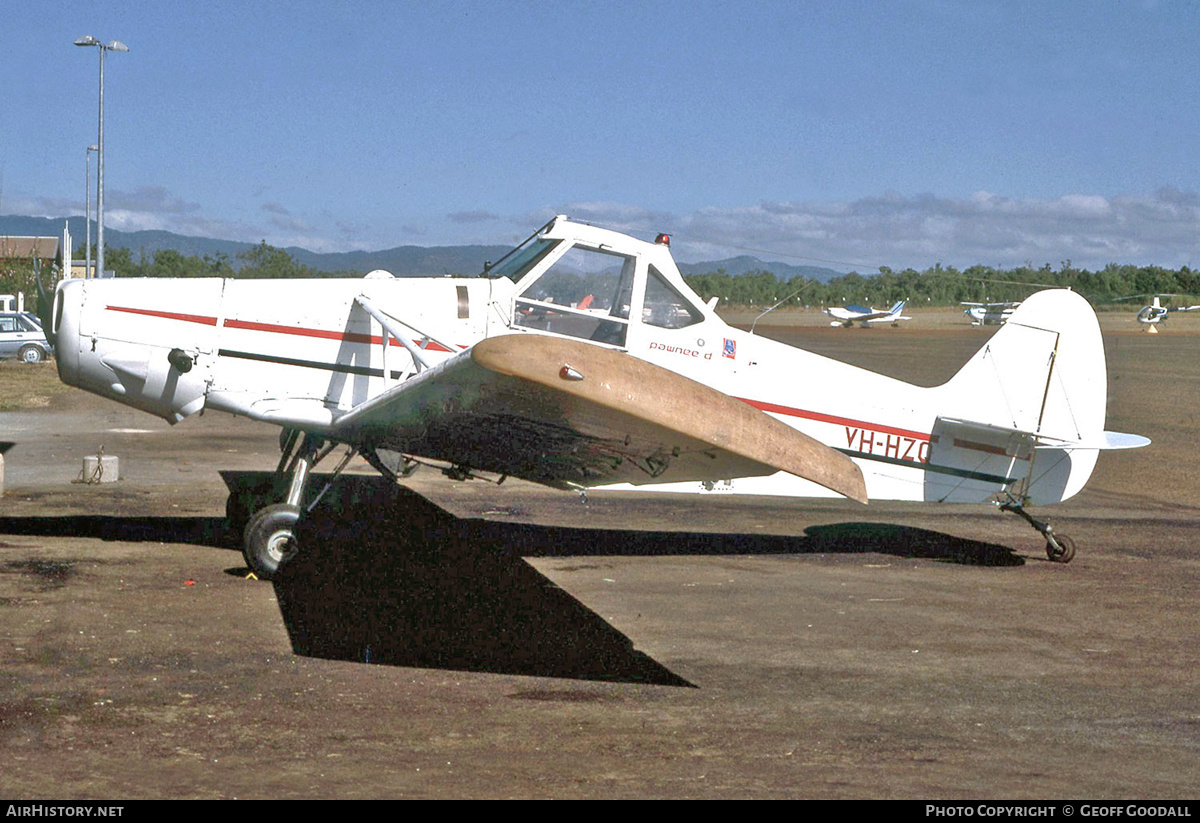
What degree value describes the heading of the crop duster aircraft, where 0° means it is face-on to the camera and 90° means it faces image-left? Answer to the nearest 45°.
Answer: approximately 90°

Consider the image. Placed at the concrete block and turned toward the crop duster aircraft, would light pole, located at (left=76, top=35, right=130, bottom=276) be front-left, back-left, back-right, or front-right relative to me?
back-left

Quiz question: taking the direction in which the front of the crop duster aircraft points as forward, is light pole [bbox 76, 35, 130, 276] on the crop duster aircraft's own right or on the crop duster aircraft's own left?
on the crop duster aircraft's own right

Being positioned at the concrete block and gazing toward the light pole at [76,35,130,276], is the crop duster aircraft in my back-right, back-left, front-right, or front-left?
back-right

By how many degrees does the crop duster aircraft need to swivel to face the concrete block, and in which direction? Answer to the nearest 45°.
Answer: approximately 45° to its right
